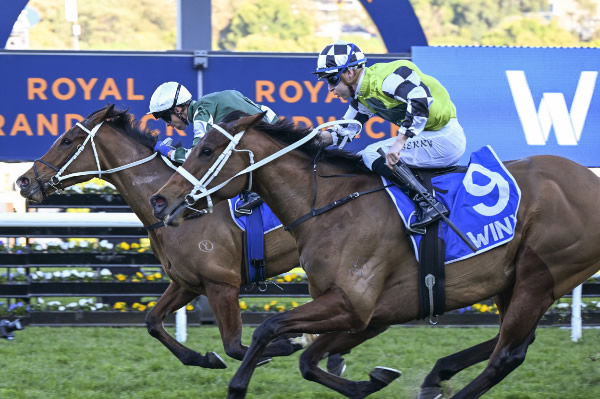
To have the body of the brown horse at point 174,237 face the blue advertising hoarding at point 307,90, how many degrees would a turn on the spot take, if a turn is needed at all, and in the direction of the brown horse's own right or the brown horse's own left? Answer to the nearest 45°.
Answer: approximately 135° to the brown horse's own right

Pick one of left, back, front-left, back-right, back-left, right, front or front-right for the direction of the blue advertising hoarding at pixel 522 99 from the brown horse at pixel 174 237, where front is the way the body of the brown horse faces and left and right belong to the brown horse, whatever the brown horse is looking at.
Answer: back-right

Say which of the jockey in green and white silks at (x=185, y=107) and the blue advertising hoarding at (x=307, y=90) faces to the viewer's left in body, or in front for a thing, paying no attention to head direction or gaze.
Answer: the jockey in green and white silks

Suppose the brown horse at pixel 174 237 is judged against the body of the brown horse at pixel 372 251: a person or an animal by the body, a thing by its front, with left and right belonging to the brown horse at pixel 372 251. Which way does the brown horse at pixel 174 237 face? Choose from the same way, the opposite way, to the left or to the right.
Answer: the same way

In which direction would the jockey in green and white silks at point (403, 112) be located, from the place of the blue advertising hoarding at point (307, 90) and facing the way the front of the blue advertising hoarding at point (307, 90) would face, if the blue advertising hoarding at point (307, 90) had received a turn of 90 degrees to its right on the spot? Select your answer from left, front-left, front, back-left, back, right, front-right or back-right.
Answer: left

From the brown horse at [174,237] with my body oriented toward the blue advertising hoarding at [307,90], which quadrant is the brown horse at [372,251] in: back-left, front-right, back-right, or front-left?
back-right

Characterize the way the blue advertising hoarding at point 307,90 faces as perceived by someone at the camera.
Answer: facing the viewer

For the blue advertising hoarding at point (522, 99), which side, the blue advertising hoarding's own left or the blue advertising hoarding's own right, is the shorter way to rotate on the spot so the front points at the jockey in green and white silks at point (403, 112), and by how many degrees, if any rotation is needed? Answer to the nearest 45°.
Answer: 0° — it already faces them

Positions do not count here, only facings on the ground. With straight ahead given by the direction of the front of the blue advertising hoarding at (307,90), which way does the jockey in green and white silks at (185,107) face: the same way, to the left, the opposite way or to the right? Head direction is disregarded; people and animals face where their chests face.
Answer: to the right

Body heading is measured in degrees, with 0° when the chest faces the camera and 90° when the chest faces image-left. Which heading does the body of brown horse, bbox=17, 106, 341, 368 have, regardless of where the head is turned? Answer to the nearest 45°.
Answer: approximately 90°

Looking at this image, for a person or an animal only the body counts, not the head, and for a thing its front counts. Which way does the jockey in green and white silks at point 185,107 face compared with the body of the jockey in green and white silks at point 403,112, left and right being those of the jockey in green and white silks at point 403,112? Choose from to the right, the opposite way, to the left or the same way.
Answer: the same way

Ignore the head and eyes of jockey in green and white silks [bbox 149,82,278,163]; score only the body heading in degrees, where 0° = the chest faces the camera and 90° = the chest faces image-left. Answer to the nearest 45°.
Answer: approximately 90°

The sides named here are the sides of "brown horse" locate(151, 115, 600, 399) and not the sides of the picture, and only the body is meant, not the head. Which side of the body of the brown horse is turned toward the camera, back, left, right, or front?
left

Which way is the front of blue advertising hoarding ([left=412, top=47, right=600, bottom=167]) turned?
toward the camera

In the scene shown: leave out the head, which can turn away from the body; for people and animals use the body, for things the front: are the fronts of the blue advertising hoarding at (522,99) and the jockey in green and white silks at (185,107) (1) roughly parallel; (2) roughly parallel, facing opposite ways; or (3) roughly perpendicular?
roughly perpendicular

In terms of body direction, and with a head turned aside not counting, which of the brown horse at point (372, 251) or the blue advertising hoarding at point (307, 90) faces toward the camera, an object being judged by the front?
the blue advertising hoarding

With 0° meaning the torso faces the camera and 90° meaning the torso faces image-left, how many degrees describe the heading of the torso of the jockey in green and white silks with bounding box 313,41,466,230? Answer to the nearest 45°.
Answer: approximately 90°

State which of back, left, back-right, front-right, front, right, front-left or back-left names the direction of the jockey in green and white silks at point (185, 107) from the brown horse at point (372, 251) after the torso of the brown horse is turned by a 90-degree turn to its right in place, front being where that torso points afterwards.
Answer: front-left
